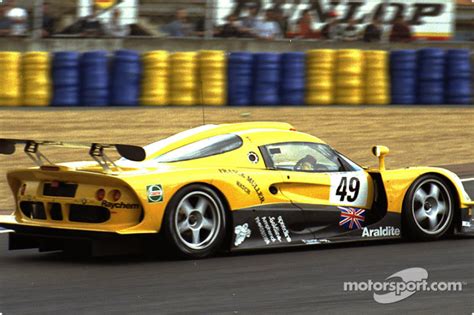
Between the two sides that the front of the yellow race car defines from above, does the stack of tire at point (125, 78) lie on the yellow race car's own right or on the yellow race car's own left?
on the yellow race car's own left

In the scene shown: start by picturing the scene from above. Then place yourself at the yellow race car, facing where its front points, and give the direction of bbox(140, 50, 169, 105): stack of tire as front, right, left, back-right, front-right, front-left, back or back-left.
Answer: front-left

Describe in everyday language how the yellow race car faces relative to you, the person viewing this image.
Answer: facing away from the viewer and to the right of the viewer

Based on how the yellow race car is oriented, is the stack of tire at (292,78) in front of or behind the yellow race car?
in front

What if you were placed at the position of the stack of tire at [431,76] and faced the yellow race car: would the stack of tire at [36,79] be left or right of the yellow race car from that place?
right

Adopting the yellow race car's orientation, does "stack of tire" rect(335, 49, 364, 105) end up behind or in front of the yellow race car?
in front

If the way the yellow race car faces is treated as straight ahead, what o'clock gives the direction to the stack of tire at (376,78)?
The stack of tire is roughly at 11 o'clock from the yellow race car.

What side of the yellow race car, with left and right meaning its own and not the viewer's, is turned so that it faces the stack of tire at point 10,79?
left

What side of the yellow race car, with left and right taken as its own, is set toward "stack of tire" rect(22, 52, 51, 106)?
left

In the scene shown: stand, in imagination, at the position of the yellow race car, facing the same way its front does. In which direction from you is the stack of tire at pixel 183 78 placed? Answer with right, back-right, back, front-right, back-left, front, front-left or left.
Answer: front-left

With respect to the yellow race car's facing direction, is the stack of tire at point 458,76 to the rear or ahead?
ahead
